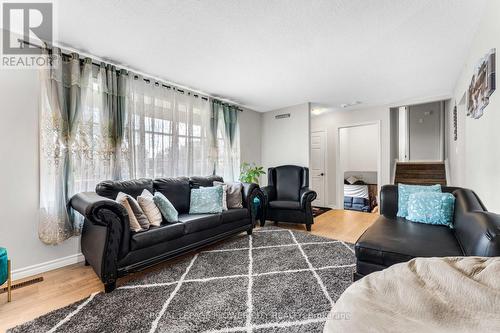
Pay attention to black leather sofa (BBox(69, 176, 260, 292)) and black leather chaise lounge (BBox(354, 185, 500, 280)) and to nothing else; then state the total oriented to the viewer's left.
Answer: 1

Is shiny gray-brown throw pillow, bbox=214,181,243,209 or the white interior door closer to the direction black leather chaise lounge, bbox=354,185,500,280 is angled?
the shiny gray-brown throw pillow

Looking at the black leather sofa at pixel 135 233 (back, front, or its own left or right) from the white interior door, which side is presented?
left

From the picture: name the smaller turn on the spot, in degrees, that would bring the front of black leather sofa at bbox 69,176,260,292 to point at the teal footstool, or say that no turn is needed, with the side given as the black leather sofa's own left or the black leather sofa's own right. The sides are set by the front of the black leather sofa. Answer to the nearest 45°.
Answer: approximately 135° to the black leather sofa's own right

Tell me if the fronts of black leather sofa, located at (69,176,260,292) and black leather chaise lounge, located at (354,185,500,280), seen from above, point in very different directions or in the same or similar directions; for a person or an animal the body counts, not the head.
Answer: very different directions

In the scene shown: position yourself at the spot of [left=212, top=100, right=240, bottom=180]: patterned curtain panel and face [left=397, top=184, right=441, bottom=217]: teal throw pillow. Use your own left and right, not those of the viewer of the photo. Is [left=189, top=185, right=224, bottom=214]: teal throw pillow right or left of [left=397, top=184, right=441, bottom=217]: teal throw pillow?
right

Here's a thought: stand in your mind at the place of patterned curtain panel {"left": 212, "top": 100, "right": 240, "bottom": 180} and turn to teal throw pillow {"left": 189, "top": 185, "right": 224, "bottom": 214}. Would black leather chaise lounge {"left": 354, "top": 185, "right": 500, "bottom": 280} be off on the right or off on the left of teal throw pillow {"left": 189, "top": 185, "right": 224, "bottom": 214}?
left

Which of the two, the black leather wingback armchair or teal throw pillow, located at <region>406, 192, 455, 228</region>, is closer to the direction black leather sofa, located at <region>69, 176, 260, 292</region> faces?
the teal throw pillow

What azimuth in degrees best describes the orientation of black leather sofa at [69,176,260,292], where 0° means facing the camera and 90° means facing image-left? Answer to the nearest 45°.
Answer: approximately 315°

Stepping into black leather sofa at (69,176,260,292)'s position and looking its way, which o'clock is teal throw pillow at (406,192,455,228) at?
The teal throw pillow is roughly at 11 o'clock from the black leather sofa.
